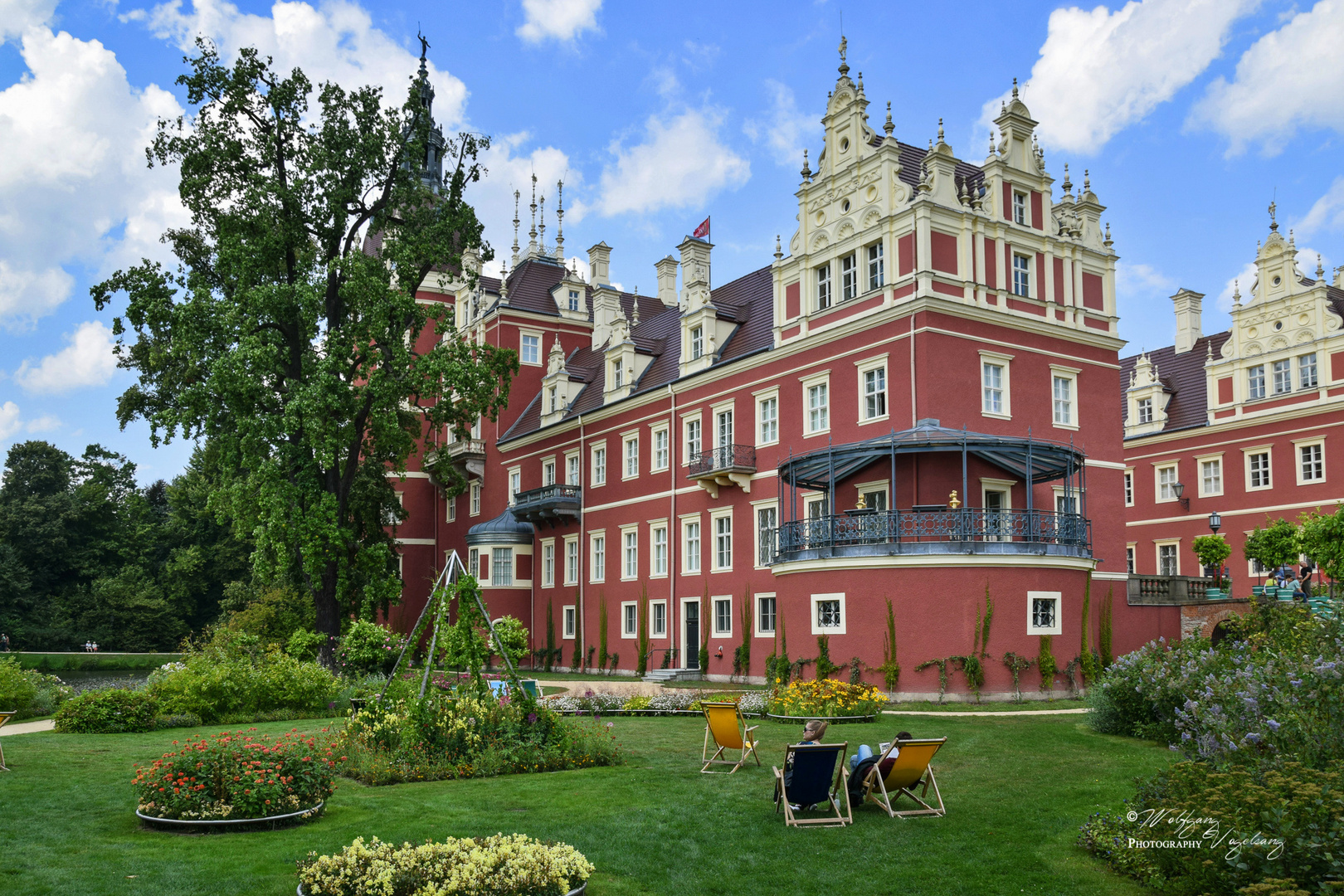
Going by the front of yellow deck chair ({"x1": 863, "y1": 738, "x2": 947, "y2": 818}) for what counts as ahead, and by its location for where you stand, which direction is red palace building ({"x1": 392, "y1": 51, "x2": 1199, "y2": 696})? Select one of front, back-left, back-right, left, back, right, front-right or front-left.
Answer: front-right

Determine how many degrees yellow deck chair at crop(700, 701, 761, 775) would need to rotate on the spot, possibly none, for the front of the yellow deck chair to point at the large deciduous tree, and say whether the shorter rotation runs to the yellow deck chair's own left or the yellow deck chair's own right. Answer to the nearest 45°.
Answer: approximately 90° to the yellow deck chair's own left

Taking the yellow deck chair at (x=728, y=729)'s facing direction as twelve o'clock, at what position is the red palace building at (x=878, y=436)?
The red palace building is roughly at 11 o'clock from the yellow deck chair.

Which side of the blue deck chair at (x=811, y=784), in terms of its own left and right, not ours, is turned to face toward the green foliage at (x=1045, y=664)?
front

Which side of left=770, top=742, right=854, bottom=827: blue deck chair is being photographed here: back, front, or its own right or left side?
back

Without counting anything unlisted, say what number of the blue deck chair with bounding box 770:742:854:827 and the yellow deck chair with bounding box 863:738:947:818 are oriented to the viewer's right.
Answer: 0

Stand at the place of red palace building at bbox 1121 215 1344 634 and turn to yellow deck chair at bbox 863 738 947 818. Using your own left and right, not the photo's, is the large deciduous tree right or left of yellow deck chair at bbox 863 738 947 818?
right

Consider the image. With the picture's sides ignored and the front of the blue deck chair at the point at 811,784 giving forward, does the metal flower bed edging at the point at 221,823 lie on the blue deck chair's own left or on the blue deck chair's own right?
on the blue deck chair's own left

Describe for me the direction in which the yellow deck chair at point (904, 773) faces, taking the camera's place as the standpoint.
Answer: facing away from the viewer and to the left of the viewer

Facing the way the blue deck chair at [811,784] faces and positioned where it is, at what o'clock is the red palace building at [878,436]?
The red palace building is roughly at 12 o'clock from the blue deck chair.

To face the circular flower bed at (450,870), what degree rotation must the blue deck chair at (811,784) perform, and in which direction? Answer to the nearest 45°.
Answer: approximately 135° to its left

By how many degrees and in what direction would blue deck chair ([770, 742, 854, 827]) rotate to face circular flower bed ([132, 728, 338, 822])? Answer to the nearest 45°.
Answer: approximately 90° to its left

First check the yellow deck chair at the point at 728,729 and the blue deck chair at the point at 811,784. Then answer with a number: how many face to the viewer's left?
0

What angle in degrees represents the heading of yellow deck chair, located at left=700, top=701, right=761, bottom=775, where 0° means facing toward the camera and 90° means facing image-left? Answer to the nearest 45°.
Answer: approximately 225°
